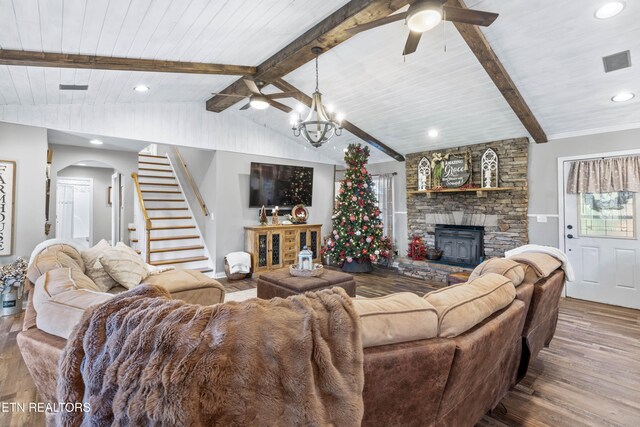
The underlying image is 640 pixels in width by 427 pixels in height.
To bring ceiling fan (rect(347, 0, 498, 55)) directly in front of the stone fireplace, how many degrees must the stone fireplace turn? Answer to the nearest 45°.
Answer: approximately 45° to its left

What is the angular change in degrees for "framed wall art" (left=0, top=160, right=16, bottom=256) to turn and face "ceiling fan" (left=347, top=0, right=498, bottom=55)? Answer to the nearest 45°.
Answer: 0° — it already faces it

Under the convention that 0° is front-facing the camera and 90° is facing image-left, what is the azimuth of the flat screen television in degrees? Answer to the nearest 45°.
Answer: approximately 315°

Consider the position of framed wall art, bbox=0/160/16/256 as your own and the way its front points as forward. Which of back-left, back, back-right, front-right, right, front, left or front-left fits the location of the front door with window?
front

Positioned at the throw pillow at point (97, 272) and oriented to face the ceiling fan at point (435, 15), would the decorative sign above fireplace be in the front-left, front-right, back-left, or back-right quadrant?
front-left

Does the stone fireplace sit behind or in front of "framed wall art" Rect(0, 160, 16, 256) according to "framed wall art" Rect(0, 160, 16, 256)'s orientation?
in front

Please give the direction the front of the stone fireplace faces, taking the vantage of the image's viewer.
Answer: facing the viewer and to the left of the viewer

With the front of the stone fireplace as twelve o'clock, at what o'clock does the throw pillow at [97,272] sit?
The throw pillow is roughly at 12 o'clock from the stone fireplace.

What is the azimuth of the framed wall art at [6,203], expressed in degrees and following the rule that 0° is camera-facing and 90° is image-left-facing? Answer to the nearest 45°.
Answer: approximately 315°

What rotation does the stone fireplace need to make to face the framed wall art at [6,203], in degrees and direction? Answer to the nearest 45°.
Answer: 0° — it already faces it

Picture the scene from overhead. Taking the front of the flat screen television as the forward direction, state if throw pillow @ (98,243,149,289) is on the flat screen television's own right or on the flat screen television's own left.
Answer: on the flat screen television's own right

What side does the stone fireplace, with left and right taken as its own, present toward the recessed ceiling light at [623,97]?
left

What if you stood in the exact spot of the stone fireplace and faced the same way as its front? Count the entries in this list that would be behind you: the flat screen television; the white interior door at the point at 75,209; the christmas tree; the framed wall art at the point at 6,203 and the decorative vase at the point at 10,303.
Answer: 0

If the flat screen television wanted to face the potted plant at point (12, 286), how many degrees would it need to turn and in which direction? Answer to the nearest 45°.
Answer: approximately 90° to its right
